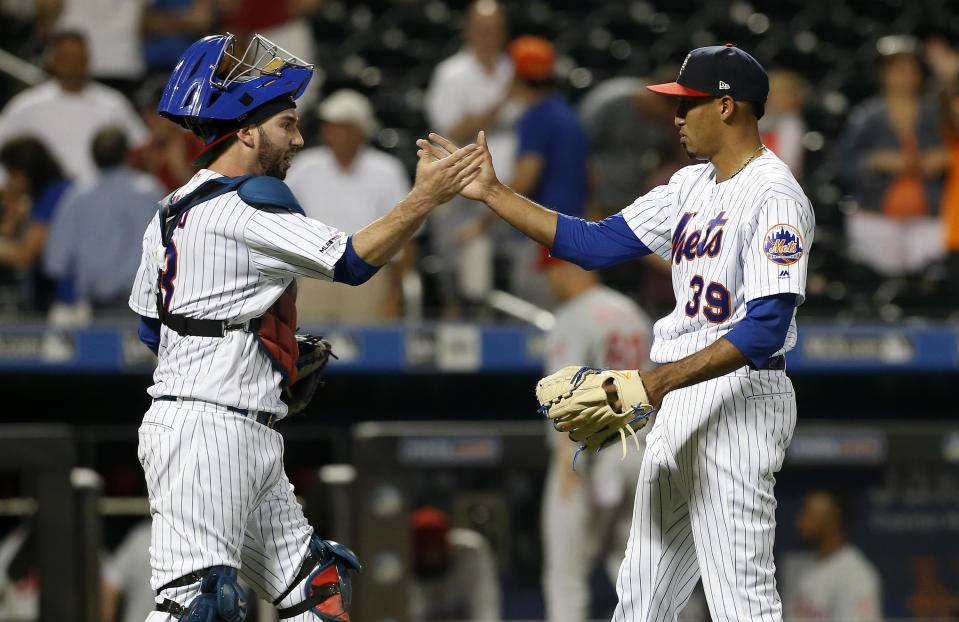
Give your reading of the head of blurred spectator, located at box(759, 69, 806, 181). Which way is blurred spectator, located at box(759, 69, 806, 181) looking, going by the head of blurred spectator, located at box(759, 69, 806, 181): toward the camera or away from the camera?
toward the camera

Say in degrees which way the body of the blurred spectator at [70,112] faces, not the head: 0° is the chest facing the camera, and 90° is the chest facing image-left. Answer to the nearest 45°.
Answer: approximately 0°

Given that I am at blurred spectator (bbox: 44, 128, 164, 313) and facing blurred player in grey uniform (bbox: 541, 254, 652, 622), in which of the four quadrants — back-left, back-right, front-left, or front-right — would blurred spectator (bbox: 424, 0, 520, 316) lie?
front-left

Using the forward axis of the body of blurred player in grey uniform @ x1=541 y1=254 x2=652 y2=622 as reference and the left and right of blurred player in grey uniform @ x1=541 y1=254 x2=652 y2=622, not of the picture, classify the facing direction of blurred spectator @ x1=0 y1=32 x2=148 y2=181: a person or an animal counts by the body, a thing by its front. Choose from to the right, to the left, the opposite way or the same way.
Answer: the opposite way

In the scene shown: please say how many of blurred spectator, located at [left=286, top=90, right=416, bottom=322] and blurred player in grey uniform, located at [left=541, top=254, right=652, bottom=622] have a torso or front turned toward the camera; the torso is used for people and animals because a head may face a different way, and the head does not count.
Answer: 1

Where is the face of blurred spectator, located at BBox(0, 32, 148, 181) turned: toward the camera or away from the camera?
toward the camera

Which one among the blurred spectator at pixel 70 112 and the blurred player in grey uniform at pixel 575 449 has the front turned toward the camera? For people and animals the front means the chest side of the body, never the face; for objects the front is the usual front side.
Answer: the blurred spectator at pixel 70 112

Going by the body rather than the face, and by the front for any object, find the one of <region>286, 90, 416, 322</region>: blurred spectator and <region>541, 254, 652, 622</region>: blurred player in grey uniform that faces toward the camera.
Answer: <region>286, 90, 416, 322</region>: blurred spectator

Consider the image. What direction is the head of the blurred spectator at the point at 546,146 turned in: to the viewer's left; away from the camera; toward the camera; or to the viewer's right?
away from the camera
